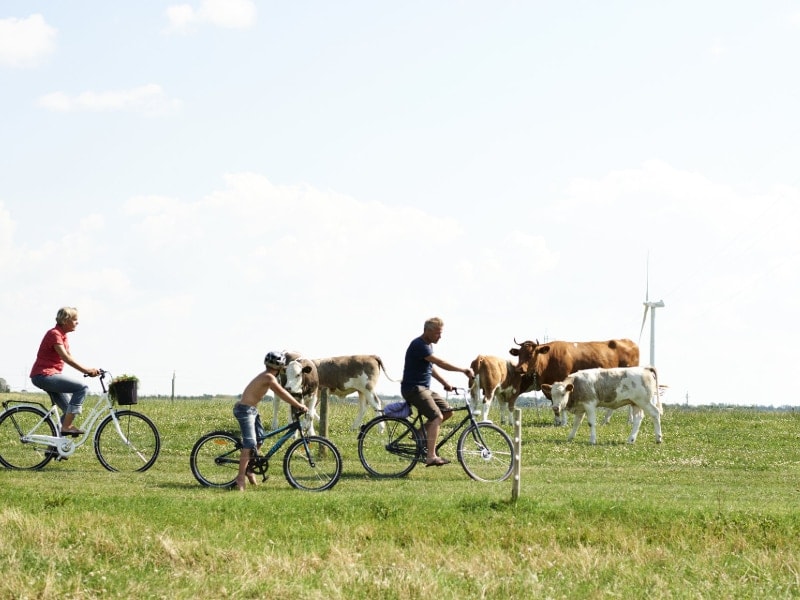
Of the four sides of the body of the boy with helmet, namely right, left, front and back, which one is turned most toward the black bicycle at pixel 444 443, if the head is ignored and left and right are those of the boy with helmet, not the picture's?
front

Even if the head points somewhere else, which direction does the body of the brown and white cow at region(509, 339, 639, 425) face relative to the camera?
to the viewer's left

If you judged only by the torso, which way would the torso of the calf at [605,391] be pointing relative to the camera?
to the viewer's left

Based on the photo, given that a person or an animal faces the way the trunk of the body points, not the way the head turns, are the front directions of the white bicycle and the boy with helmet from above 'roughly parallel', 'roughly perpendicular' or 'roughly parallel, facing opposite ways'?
roughly parallel

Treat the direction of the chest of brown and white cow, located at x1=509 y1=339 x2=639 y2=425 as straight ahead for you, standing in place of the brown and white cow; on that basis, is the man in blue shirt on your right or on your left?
on your left

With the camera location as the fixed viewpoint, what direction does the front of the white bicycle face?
facing to the right of the viewer

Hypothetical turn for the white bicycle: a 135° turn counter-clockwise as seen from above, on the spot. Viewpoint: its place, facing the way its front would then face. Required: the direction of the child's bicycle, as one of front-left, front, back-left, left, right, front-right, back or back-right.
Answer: back

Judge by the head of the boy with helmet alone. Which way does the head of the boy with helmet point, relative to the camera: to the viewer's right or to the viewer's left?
to the viewer's right

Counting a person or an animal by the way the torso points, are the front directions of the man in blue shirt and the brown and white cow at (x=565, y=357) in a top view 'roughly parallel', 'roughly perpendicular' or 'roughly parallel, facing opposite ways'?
roughly parallel, facing opposite ways

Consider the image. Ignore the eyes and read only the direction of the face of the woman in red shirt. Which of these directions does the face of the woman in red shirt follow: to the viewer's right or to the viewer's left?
to the viewer's right

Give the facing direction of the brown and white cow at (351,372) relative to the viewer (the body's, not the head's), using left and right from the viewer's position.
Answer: facing to the left of the viewer

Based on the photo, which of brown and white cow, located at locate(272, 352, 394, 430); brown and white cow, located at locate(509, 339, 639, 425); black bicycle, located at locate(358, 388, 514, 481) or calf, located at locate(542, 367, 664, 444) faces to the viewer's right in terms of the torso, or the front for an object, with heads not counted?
the black bicycle

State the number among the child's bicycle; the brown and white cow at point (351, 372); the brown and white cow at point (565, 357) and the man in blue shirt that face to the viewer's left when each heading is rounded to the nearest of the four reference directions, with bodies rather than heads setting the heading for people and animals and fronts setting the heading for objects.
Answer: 2

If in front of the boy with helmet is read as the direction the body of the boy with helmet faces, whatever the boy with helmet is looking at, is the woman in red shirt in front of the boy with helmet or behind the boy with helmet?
behind

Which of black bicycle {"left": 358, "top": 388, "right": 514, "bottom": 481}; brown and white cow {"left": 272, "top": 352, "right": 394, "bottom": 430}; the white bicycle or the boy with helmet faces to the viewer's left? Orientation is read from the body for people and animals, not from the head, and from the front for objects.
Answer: the brown and white cow

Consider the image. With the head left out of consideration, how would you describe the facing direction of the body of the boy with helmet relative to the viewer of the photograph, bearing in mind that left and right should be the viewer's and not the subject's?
facing to the right of the viewer

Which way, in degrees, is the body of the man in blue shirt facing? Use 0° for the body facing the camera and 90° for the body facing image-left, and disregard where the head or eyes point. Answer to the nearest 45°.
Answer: approximately 270°

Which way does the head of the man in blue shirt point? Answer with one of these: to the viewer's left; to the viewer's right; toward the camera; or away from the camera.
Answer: to the viewer's right
